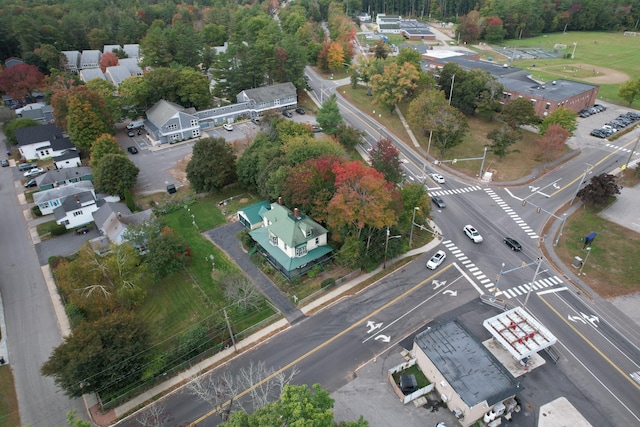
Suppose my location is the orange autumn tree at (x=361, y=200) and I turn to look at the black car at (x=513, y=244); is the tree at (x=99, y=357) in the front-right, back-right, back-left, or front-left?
back-right

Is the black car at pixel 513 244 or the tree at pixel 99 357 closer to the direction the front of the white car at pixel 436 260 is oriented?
the tree

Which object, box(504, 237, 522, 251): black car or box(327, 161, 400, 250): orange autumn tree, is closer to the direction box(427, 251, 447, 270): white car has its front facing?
the orange autumn tree

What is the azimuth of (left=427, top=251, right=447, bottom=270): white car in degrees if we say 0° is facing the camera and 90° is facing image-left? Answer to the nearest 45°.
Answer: approximately 45°

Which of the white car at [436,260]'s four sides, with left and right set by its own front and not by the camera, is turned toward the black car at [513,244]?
back
